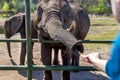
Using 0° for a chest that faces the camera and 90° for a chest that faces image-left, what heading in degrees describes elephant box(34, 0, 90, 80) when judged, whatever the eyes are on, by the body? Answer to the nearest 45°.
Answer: approximately 0°
